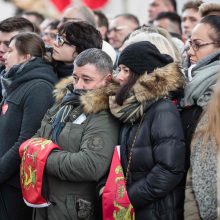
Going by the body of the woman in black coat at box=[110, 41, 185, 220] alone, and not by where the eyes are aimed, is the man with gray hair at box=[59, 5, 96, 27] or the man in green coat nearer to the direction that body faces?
the man in green coat

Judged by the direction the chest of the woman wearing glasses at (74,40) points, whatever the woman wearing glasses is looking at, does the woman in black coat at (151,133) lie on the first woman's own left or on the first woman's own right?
on the first woman's own left

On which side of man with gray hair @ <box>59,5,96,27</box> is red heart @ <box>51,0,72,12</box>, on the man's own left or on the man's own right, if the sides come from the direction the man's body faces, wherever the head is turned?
on the man's own right

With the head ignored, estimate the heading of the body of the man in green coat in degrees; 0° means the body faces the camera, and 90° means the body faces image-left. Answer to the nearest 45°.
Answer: approximately 45°
